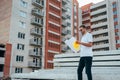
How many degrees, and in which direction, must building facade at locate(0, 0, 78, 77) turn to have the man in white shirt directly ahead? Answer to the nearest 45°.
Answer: approximately 45° to its right

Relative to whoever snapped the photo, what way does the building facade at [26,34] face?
facing the viewer and to the right of the viewer
